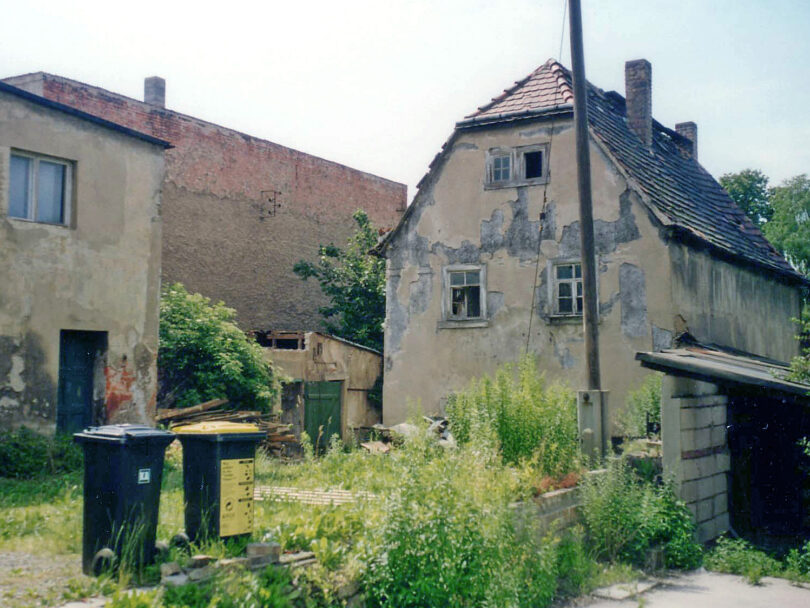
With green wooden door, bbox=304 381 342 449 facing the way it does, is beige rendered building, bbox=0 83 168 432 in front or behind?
in front

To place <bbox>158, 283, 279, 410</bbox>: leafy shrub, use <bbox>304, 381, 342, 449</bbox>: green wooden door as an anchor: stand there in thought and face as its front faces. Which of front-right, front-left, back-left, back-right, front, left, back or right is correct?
front-right

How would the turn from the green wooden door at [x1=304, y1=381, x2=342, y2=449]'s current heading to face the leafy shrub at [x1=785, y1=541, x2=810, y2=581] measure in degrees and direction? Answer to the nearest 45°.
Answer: approximately 45° to its left

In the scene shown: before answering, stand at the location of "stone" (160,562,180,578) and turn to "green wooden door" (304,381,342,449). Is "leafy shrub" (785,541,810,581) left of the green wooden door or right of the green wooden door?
right

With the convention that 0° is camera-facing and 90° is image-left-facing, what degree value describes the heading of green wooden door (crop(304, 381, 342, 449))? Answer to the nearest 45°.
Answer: approximately 0°

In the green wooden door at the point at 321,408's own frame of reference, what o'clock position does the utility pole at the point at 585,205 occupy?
The utility pole is roughly at 11 o'clock from the green wooden door.

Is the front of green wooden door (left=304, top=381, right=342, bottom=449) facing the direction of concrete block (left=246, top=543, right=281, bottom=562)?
yes

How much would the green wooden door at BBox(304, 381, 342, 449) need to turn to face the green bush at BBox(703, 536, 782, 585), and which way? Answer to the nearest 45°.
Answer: approximately 45° to its left

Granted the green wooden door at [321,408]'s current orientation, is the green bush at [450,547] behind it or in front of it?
in front

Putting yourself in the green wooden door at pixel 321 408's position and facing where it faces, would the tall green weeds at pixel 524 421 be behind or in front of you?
in front

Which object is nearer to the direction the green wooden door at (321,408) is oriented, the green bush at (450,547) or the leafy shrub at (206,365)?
the green bush
